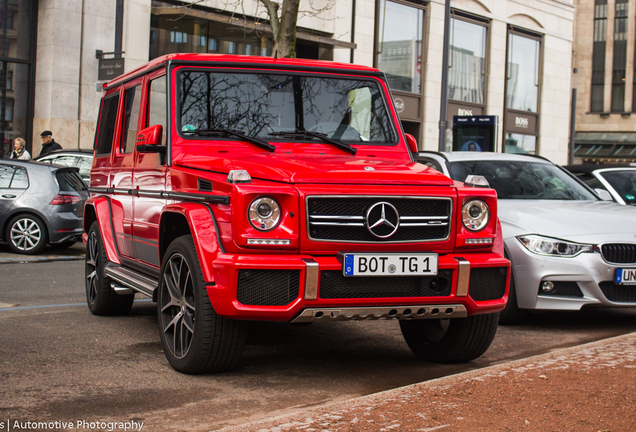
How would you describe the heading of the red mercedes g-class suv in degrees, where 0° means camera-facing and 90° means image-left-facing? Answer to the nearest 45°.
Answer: approximately 315°

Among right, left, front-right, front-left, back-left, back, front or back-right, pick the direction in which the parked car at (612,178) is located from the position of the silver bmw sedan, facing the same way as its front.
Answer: back-left

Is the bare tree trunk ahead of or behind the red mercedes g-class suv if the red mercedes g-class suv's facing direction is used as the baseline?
behind

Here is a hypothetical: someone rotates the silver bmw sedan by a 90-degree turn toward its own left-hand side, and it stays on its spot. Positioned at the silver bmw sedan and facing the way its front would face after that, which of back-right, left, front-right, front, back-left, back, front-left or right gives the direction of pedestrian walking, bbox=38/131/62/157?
left

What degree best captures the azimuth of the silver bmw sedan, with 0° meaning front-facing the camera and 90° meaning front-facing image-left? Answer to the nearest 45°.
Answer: approximately 315°

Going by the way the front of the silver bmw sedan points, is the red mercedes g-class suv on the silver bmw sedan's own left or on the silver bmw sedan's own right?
on the silver bmw sedan's own right

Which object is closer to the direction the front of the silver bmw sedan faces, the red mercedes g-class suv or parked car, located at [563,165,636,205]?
the red mercedes g-class suv

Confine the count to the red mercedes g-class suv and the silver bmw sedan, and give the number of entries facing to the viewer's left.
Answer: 0
